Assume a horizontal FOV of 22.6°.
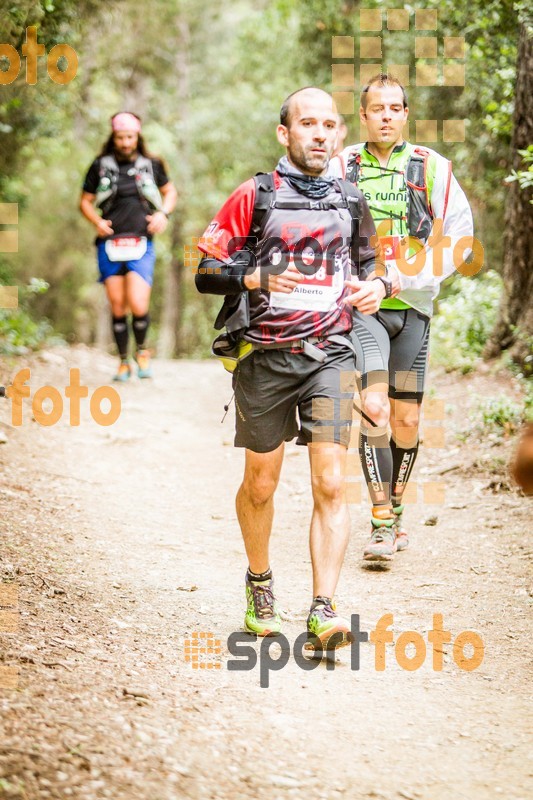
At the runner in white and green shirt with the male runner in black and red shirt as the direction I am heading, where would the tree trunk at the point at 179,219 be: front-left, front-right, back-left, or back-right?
back-right

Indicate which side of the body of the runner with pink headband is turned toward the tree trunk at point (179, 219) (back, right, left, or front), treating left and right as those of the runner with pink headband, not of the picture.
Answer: back

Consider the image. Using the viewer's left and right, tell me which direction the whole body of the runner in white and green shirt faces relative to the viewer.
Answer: facing the viewer

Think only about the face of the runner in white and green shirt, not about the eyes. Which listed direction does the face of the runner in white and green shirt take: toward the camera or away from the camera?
toward the camera

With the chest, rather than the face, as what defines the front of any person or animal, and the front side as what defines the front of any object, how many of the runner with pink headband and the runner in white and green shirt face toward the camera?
2

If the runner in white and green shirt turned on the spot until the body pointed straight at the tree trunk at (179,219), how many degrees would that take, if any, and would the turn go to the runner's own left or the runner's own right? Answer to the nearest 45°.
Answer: approximately 180°

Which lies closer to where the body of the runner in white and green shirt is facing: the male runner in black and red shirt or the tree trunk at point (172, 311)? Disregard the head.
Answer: the male runner in black and red shirt

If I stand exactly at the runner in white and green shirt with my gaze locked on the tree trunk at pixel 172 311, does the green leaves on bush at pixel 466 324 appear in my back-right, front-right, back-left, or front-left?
front-right

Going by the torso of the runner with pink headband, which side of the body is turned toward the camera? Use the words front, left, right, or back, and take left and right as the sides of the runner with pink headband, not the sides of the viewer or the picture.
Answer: front

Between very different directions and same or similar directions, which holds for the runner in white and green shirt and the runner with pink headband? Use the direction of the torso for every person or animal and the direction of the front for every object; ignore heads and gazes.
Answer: same or similar directions

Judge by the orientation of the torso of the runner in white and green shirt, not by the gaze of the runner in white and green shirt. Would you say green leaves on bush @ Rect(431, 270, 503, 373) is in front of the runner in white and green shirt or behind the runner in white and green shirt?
behind

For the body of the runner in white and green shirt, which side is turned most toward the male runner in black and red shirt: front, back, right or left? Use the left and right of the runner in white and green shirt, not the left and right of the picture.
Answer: front

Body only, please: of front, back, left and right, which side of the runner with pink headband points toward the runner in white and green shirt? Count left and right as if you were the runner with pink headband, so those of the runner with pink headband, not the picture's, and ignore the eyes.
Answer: front

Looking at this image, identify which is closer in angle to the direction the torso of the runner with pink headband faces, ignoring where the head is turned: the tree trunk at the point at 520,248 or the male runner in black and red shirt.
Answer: the male runner in black and red shirt
